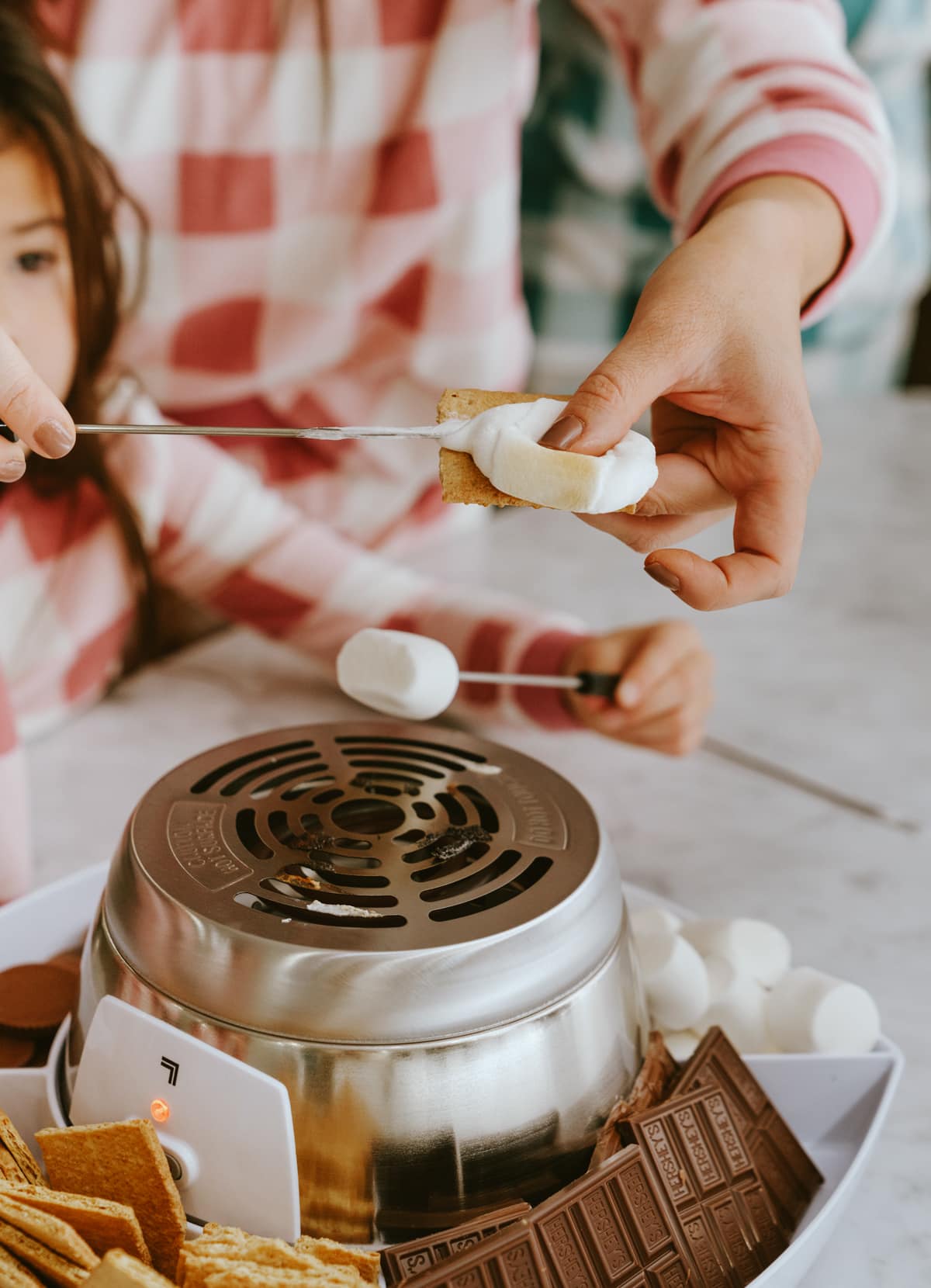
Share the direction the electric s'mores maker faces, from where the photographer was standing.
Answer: facing the viewer and to the left of the viewer

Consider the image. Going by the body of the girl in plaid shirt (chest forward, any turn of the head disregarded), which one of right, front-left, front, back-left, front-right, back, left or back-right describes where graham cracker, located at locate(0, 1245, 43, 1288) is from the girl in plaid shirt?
front

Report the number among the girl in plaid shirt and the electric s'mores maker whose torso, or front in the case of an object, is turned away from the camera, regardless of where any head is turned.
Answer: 0

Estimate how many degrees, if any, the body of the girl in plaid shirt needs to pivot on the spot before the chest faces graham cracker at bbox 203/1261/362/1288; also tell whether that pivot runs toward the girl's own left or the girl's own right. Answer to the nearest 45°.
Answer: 0° — they already face it

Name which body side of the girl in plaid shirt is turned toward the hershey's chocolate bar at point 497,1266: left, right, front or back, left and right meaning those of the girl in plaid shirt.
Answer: front

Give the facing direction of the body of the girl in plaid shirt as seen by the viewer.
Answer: toward the camera

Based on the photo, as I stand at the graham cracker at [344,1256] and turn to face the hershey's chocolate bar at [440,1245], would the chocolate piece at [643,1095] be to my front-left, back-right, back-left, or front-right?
front-left
